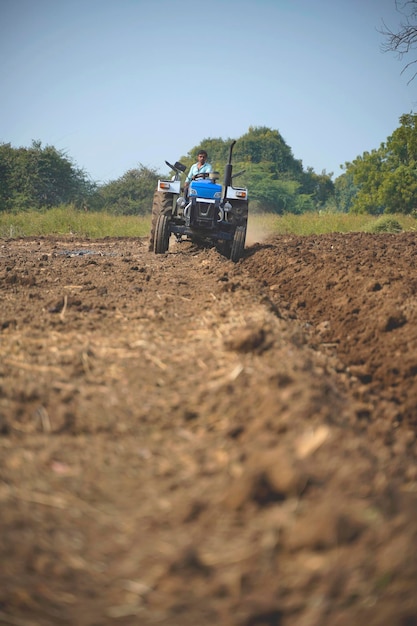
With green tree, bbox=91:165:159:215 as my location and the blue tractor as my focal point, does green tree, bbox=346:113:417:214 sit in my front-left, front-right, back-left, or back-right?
front-left

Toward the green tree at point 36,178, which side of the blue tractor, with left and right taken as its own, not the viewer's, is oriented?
back

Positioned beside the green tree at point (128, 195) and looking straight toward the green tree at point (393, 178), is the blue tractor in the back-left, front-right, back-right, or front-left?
front-right

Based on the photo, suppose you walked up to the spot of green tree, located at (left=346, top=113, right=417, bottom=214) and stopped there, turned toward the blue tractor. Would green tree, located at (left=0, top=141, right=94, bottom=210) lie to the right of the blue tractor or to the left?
right

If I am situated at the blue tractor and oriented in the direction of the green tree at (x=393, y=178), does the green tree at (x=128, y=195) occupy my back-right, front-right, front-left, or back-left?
front-left

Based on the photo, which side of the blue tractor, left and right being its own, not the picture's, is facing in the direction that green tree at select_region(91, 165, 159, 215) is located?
back

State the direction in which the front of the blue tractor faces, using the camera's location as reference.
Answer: facing the viewer

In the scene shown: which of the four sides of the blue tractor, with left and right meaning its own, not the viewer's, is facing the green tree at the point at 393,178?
back

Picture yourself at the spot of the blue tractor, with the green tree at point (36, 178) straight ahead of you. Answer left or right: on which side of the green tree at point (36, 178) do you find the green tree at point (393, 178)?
right
